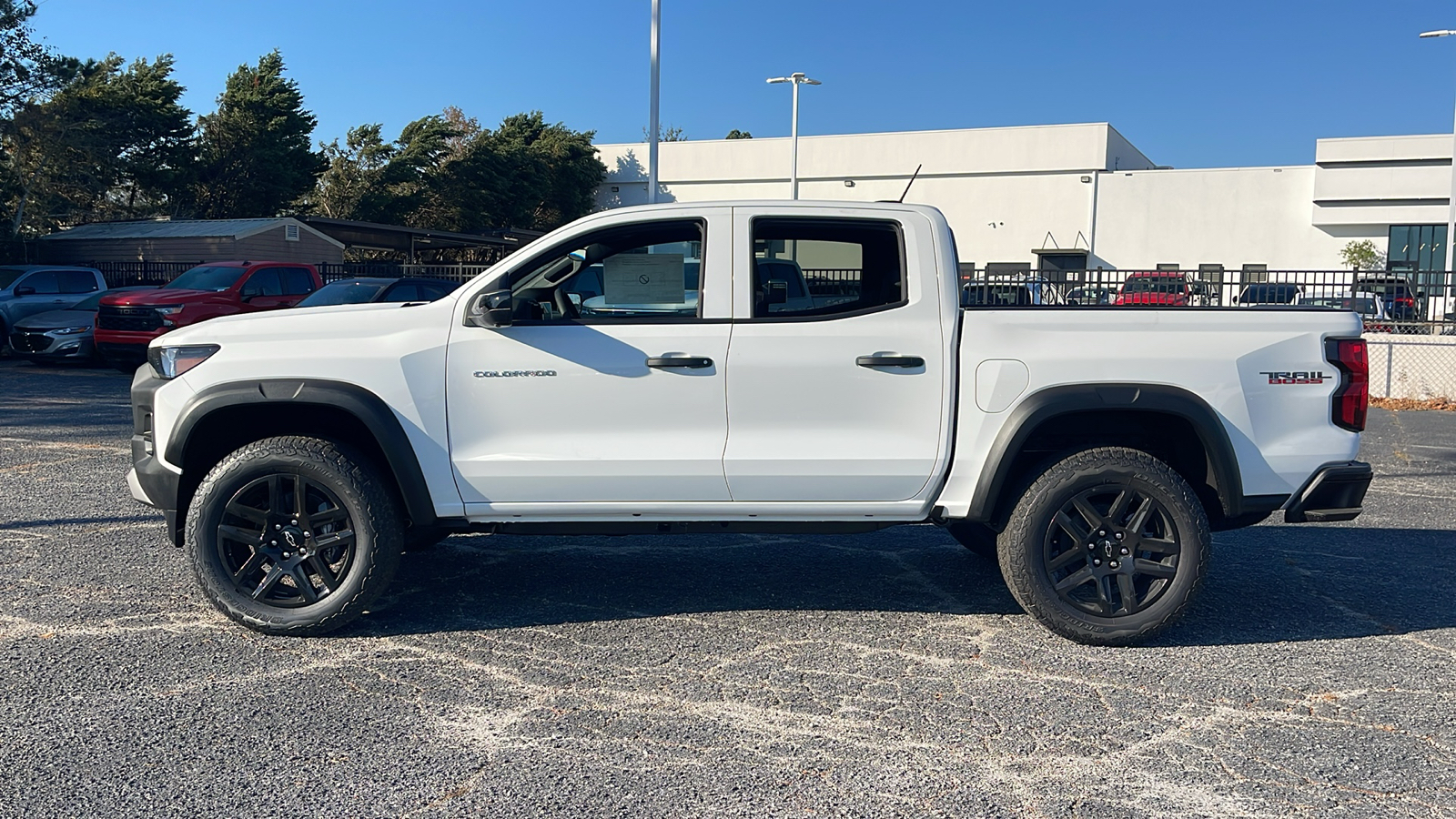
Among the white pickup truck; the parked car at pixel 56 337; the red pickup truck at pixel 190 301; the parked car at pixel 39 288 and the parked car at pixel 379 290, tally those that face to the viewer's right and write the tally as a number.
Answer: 0

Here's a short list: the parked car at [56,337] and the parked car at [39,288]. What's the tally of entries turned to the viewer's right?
0

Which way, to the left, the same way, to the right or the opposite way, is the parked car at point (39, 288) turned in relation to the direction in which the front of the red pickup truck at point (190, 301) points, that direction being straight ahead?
the same way

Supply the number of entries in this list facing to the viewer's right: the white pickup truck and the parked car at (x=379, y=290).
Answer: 0

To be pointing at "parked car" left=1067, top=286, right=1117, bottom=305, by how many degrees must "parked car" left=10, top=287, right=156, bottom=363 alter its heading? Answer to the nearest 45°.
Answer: approximately 90° to its left

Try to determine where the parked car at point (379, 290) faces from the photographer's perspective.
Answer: facing the viewer and to the left of the viewer

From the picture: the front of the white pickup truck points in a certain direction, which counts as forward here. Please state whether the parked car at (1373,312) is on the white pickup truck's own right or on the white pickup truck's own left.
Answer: on the white pickup truck's own right

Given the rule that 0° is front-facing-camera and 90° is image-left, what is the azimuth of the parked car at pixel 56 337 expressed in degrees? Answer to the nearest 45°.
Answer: approximately 45°

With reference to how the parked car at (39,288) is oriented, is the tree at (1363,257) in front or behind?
behind

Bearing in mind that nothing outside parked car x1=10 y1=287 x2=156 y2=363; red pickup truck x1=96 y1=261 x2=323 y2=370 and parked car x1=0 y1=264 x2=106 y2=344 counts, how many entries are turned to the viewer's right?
0

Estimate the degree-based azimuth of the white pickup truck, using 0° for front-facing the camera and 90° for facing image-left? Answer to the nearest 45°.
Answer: approximately 90°

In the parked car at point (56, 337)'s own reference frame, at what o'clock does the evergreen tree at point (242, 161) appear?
The evergreen tree is roughly at 5 o'clock from the parked car.

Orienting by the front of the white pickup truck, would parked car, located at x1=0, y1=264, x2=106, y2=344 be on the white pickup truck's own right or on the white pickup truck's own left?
on the white pickup truck's own right

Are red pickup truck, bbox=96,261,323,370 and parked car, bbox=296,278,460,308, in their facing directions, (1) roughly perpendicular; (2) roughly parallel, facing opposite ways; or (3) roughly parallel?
roughly parallel

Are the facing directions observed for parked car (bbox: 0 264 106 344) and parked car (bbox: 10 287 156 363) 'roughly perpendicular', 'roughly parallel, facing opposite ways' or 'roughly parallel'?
roughly parallel

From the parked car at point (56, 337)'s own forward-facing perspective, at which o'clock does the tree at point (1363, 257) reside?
The tree is roughly at 7 o'clock from the parked car.
